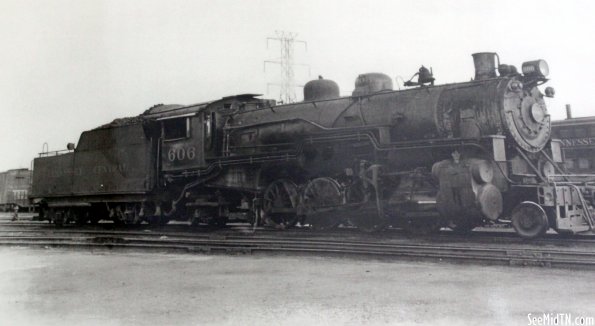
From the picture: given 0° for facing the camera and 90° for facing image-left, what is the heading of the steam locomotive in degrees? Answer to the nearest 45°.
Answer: approximately 315°
